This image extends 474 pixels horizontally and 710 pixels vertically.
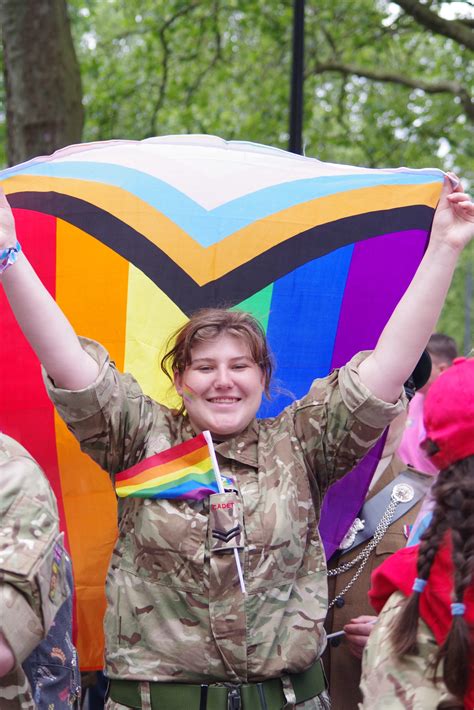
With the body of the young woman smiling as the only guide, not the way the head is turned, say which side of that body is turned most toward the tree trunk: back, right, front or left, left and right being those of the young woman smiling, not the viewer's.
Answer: back

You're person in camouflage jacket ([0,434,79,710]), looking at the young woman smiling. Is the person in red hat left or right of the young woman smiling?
right

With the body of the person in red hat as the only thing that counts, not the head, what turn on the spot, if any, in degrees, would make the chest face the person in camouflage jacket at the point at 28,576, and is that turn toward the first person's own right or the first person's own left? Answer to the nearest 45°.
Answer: approximately 135° to the first person's own left

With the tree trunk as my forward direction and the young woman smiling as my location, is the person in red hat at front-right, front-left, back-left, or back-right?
back-right

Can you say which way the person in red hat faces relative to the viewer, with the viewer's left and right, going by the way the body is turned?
facing away from the viewer and to the right of the viewer

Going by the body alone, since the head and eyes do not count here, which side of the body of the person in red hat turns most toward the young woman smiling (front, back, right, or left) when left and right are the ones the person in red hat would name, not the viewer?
left
